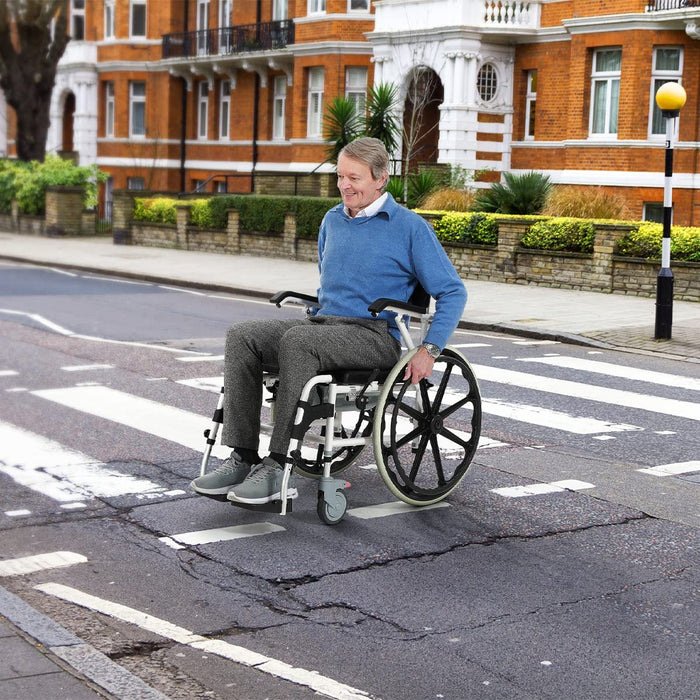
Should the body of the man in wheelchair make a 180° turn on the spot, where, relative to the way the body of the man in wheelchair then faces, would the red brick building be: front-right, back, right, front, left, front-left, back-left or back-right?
front-left

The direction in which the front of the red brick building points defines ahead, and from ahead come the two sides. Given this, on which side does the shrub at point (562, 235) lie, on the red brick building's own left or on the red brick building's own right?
on the red brick building's own left

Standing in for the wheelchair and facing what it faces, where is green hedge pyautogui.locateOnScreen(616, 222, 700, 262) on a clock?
The green hedge is roughly at 5 o'clock from the wheelchair.

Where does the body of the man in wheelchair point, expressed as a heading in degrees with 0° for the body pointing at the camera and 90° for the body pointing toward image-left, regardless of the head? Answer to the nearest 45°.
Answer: approximately 45°

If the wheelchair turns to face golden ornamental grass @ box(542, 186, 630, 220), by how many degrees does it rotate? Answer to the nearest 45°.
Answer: approximately 135° to its right

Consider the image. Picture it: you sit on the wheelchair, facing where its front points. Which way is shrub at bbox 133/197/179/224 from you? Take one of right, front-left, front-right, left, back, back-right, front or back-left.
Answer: back-right

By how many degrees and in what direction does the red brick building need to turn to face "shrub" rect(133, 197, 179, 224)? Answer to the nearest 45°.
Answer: approximately 45° to its right

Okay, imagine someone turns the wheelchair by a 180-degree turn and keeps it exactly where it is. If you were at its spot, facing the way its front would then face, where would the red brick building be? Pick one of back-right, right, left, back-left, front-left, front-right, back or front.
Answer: front-left

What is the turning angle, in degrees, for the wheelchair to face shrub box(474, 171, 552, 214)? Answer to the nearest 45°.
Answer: approximately 135° to its right

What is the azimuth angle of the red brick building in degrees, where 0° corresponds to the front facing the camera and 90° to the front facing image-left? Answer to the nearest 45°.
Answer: approximately 45°

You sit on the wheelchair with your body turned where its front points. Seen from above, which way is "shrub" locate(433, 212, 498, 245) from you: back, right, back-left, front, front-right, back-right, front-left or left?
back-right

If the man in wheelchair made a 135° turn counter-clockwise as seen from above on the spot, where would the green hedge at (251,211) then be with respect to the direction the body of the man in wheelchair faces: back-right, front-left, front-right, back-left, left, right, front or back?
left

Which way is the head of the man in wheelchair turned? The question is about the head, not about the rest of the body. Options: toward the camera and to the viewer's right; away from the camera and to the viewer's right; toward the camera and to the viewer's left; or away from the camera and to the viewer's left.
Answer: toward the camera and to the viewer's left

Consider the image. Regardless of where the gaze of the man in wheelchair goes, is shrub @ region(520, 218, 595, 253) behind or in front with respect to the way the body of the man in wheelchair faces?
behind
